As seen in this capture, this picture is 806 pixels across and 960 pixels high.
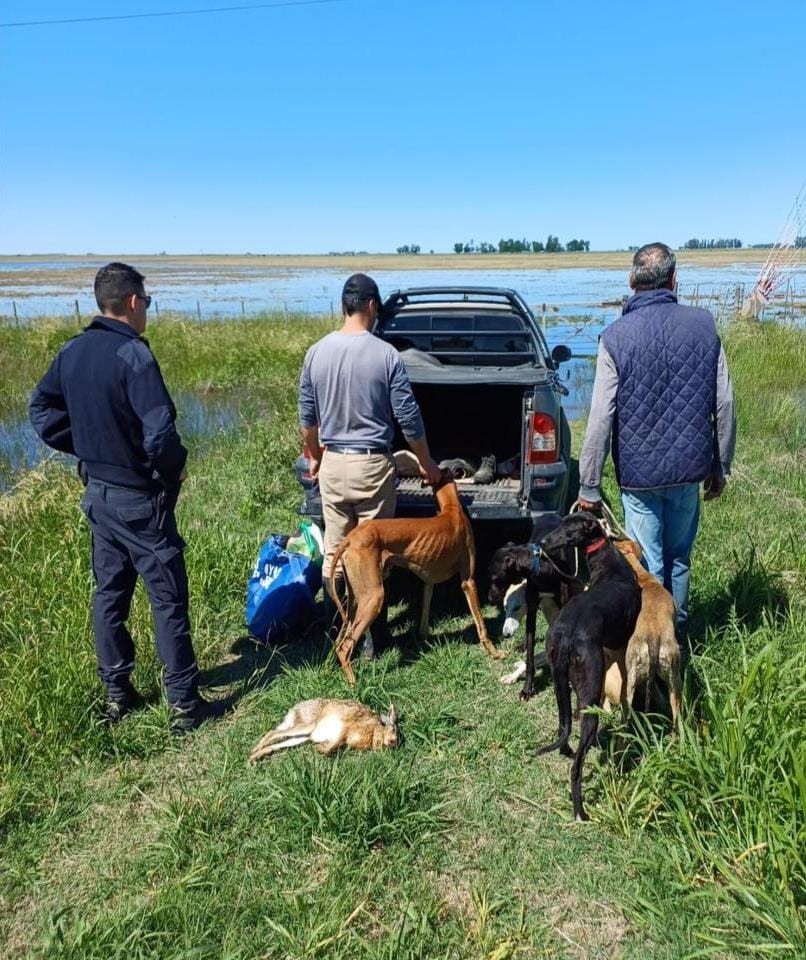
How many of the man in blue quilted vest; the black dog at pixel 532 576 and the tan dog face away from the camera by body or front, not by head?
2

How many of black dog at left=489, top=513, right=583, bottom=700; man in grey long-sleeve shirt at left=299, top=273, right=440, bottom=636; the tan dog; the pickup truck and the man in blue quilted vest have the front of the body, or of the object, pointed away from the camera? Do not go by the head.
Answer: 4

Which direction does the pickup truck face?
away from the camera

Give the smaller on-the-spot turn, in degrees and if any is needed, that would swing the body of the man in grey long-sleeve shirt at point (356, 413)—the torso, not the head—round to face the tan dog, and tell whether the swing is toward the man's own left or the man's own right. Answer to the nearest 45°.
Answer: approximately 135° to the man's own right

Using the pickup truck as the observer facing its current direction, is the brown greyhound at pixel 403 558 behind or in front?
behind

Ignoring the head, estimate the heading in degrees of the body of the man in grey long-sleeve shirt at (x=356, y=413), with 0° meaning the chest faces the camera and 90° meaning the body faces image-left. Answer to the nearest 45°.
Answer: approximately 180°

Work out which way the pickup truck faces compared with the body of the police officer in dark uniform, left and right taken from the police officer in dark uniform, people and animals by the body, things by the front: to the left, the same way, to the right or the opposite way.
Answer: the same way

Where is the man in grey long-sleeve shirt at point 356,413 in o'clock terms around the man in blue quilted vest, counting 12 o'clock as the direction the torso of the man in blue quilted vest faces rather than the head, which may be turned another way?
The man in grey long-sleeve shirt is roughly at 9 o'clock from the man in blue quilted vest.

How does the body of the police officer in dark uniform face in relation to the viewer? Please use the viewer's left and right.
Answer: facing away from the viewer and to the right of the viewer

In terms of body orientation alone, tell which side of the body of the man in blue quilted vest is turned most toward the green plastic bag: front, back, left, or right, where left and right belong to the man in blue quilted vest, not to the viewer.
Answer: left

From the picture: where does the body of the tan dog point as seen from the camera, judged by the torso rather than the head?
away from the camera

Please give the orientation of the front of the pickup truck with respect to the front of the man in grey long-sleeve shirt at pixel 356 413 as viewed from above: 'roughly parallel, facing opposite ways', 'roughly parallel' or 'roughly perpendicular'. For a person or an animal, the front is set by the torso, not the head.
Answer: roughly parallel

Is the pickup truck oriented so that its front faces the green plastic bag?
no

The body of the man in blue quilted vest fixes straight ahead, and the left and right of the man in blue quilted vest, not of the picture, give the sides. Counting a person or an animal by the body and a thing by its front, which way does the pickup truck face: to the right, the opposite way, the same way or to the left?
the same way

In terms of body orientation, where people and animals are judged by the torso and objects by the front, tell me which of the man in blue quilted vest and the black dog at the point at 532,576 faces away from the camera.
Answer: the man in blue quilted vest

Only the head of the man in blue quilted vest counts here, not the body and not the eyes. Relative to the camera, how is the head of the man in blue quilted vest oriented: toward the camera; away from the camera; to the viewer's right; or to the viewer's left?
away from the camera
